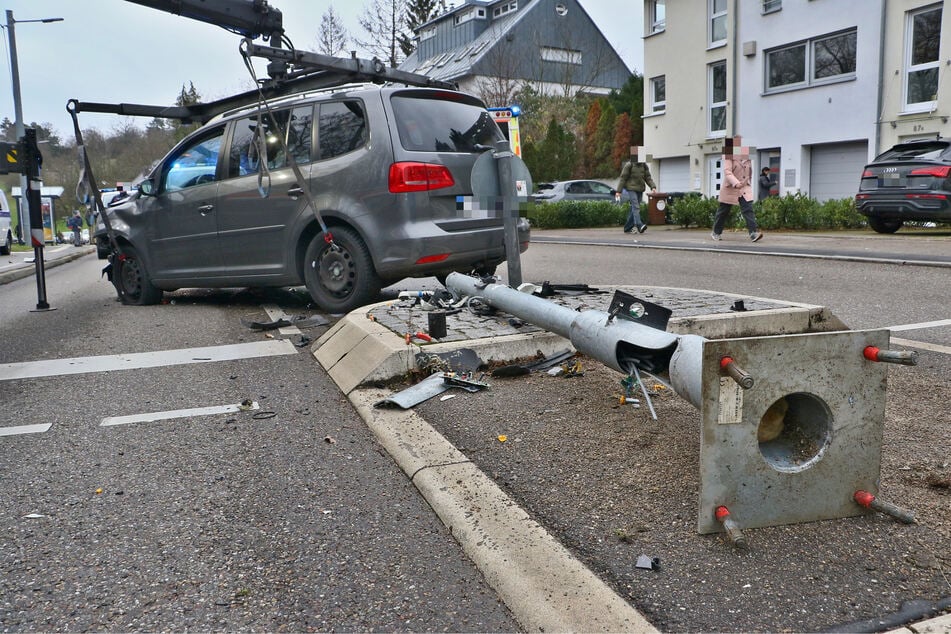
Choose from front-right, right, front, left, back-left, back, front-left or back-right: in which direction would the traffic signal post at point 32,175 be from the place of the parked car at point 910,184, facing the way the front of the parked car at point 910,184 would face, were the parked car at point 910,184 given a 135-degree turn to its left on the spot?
front-left

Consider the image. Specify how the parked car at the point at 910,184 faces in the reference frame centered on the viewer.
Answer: facing away from the viewer and to the right of the viewer

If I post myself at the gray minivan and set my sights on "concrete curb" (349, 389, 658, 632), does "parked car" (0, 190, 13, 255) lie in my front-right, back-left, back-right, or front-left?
back-right

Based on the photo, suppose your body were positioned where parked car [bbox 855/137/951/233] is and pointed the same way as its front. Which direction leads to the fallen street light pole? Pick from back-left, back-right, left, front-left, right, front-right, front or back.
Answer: back-right

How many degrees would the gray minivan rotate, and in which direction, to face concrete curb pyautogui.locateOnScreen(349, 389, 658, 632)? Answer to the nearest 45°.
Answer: approximately 135° to its left

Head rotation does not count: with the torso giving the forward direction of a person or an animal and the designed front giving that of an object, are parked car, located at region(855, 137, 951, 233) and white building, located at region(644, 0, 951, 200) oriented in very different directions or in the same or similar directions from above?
very different directions

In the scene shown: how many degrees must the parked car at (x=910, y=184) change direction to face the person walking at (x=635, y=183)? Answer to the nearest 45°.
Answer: approximately 90° to its left

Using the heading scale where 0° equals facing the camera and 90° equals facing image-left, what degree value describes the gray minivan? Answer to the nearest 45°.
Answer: approximately 135°

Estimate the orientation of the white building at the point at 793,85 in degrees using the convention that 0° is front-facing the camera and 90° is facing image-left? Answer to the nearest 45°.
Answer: approximately 45°

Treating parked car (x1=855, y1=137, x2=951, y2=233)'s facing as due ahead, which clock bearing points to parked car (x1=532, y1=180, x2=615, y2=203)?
parked car (x1=532, y1=180, x2=615, y2=203) is roughly at 9 o'clock from parked car (x1=855, y1=137, x2=951, y2=233).
